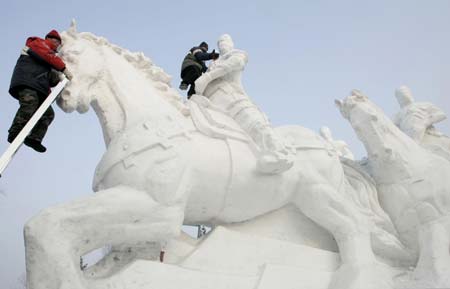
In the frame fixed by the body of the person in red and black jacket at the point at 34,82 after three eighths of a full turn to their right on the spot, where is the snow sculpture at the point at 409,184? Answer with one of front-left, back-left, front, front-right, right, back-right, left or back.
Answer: back-left

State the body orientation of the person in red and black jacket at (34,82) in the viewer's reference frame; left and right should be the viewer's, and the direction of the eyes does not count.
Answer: facing to the right of the viewer
